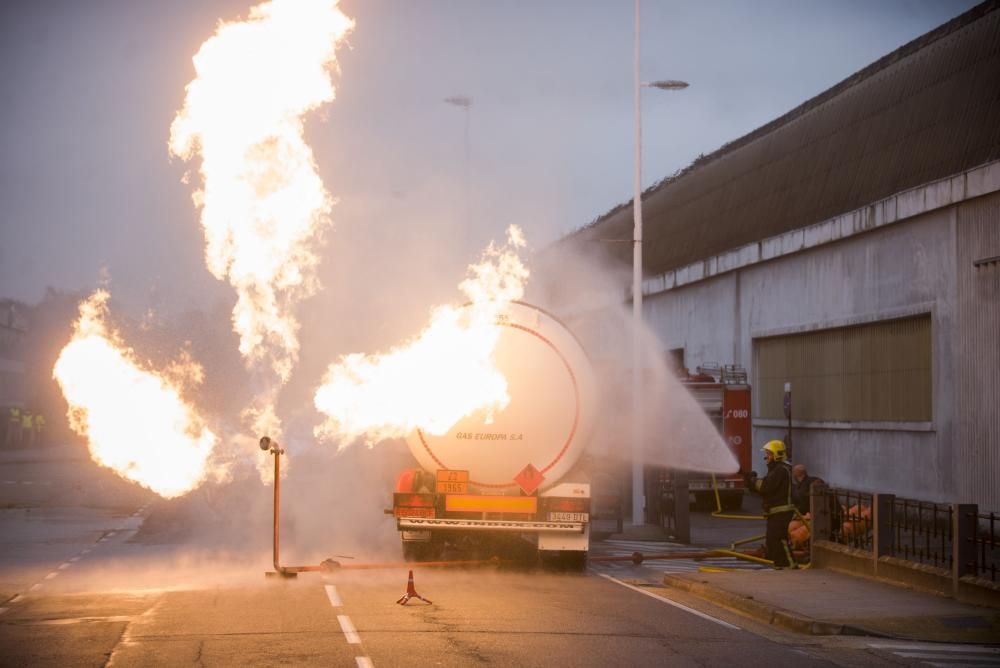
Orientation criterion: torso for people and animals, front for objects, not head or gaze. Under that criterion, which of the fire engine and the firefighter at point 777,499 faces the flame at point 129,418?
the firefighter

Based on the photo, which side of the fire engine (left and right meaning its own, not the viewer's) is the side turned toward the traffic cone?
back

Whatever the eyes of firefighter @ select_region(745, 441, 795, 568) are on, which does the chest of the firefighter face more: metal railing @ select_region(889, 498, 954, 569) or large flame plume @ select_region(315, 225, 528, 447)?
the large flame plume

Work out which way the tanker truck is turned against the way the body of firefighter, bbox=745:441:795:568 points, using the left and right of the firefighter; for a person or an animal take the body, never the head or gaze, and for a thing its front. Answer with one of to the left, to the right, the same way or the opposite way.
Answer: to the right

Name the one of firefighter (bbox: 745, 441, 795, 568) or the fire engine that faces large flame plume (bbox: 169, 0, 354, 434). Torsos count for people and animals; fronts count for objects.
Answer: the firefighter

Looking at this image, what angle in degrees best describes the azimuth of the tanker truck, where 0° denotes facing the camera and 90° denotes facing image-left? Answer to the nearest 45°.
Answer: approximately 180°

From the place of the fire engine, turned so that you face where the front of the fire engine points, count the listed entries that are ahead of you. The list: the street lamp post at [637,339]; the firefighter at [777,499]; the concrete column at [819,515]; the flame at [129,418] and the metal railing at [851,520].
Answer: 0

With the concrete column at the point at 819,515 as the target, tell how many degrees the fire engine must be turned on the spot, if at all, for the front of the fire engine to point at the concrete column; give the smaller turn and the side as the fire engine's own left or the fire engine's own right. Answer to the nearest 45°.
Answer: approximately 180°

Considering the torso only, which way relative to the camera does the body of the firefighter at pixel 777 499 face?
to the viewer's left

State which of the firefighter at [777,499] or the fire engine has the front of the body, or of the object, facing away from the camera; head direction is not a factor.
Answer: the fire engine

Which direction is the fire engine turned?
away from the camera

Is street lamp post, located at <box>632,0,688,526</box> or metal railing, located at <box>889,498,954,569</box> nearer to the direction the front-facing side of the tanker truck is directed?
the street lamp post

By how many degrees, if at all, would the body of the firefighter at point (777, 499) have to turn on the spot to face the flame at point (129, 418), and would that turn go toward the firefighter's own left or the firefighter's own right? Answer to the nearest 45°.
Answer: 0° — they already face it

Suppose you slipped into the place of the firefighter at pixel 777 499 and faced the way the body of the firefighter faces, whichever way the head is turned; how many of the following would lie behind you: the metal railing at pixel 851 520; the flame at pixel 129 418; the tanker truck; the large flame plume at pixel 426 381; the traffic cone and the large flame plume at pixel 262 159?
1

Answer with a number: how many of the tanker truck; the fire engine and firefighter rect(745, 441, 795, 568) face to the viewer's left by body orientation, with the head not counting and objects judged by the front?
1

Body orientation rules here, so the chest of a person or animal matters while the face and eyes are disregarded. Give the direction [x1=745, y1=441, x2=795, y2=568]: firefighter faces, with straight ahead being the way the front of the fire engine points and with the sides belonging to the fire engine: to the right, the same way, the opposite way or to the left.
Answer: to the left

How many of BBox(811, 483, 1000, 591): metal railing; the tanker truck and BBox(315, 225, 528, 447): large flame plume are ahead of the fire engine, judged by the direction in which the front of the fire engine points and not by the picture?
0
